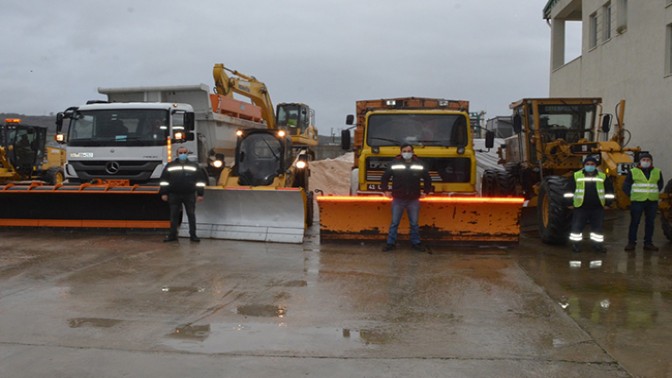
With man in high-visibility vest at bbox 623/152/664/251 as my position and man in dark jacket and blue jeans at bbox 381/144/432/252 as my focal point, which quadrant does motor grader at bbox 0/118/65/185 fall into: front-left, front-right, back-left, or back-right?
front-right

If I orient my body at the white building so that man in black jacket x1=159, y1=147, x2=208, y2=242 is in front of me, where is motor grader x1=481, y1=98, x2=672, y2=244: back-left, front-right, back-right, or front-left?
front-left

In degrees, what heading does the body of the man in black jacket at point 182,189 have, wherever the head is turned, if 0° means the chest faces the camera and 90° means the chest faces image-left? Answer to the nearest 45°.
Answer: approximately 0°

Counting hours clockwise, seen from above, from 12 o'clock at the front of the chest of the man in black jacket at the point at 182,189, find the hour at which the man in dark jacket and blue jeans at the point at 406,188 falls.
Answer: The man in dark jacket and blue jeans is roughly at 10 o'clock from the man in black jacket.

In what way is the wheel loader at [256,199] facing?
toward the camera

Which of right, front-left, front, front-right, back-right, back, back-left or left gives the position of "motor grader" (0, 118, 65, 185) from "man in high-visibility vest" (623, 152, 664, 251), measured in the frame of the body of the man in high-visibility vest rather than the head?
right

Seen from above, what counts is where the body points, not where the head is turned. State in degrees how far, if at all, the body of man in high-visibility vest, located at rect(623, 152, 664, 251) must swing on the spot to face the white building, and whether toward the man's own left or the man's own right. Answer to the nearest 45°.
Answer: approximately 180°

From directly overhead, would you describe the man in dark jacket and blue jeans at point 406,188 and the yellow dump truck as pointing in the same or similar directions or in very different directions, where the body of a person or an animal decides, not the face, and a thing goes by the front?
same or similar directions

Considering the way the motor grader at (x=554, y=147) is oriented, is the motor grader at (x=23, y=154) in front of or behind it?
behind

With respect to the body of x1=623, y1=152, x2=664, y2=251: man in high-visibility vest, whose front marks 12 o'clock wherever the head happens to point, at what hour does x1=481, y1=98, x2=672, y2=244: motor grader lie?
The motor grader is roughly at 5 o'clock from the man in high-visibility vest.

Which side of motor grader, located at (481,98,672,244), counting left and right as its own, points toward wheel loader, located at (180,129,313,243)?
right

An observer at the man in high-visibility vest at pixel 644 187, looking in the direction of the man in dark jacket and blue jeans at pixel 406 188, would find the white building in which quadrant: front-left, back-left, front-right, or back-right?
back-right

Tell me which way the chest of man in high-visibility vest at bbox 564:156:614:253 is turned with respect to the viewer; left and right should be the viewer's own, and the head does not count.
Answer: facing the viewer

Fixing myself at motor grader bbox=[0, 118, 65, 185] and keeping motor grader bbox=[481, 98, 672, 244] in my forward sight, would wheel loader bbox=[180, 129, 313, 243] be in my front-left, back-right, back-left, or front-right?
front-right

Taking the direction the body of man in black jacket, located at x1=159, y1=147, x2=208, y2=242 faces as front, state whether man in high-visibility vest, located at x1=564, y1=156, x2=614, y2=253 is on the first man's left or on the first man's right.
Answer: on the first man's left

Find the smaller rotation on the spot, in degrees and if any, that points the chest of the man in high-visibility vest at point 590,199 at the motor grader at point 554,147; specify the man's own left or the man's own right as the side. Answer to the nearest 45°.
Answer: approximately 180°
